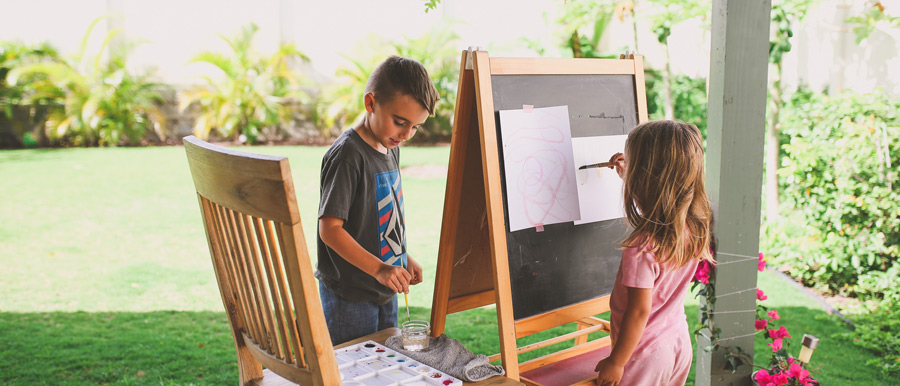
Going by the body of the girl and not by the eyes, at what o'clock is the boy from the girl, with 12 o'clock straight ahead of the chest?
The boy is roughly at 10 o'clock from the girl.

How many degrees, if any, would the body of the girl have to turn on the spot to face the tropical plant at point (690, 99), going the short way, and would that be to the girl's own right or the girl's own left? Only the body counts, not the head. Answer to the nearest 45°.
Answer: approximately 45° to the girl's own right

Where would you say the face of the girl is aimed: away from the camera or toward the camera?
away from the camera

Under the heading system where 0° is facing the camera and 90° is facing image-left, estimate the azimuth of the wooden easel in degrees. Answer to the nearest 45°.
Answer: approximately 315°

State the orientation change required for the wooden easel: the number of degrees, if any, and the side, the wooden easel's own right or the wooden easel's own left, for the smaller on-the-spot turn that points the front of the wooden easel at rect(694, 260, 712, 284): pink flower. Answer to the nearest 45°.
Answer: approximately 45° to the wooden easel's own left

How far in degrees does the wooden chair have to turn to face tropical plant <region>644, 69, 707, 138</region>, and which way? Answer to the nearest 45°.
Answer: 0° — it already faces it

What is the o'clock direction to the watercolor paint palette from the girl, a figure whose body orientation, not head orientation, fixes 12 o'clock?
The watercolor paint palette is roughly at 9 o'clock from the girl.
